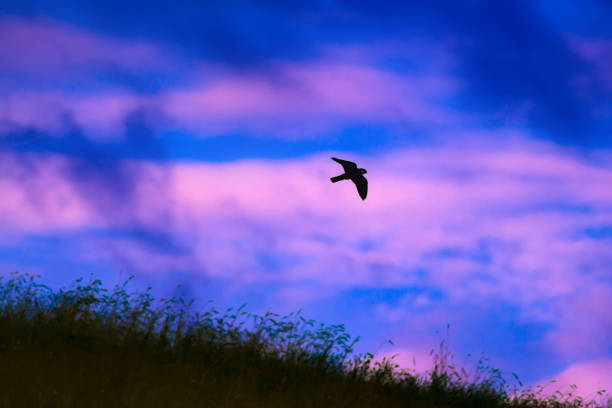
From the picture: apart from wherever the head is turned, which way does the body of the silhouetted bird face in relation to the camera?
to the viewer's right
